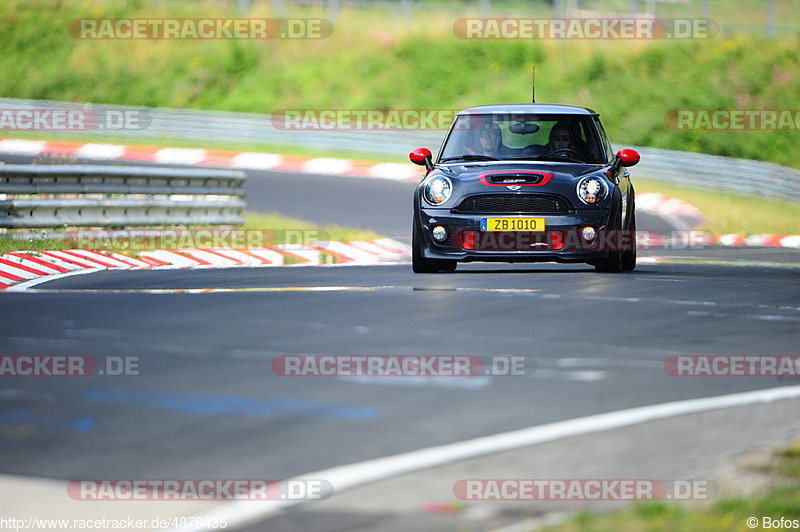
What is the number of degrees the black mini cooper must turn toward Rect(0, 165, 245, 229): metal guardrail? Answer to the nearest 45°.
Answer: approximately 135° to its right

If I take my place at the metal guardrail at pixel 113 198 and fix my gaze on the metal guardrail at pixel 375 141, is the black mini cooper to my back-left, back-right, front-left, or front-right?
back-right

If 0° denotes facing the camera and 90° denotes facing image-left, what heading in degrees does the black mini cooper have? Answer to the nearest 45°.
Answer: approximately 0°

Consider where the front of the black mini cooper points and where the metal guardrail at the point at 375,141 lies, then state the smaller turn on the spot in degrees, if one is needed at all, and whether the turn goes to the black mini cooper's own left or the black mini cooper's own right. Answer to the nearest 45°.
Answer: approximately 180°
